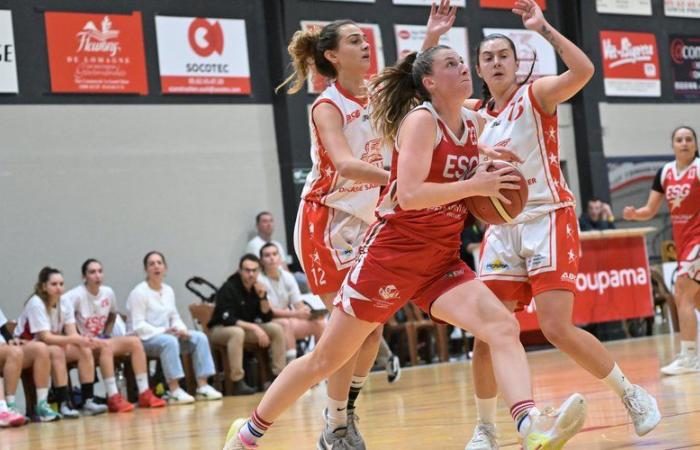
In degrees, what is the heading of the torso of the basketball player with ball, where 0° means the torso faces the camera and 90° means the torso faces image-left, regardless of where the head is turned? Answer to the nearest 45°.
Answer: approximately 315°

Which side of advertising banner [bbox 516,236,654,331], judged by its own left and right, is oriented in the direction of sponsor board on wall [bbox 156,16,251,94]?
right

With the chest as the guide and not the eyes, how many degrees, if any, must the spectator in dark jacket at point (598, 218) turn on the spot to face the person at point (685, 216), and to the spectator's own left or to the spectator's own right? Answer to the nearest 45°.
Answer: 0° — they already face them

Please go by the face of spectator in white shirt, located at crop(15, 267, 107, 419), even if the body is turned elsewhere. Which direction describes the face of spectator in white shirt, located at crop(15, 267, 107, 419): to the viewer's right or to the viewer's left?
to the viewer's right

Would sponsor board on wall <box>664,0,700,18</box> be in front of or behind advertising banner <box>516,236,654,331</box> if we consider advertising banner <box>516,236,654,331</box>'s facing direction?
behind

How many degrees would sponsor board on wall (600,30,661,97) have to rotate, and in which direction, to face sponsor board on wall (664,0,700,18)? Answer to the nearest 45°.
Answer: approximately 135° to its left

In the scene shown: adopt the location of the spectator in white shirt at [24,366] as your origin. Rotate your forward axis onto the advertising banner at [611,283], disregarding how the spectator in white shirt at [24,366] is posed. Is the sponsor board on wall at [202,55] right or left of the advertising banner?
left

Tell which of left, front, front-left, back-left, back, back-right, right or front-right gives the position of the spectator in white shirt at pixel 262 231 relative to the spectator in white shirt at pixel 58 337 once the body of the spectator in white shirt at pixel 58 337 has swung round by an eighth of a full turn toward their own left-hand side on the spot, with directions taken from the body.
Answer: front-left

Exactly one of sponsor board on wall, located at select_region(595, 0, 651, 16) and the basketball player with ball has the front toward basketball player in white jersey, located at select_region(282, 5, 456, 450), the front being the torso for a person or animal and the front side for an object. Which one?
the sponsor board on wall

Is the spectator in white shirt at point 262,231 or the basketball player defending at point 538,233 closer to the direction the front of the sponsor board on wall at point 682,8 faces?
the basketball player defending

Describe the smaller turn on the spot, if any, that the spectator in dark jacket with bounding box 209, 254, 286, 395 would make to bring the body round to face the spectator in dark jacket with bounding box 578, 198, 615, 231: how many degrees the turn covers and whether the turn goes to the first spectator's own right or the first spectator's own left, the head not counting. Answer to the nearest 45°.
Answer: approximately 90° to the first spectator's own left

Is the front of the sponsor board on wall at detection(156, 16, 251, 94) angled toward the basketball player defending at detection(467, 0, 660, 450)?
yes
